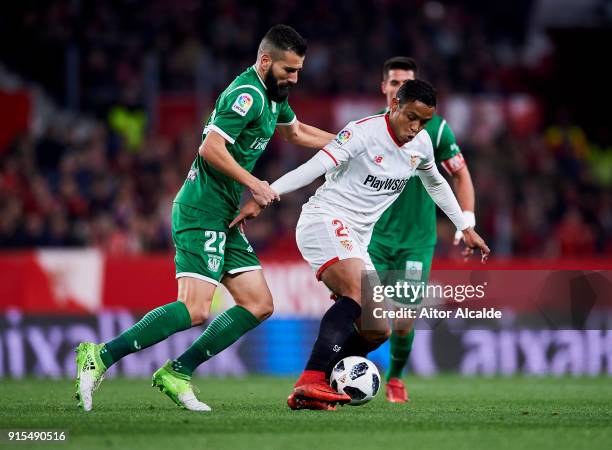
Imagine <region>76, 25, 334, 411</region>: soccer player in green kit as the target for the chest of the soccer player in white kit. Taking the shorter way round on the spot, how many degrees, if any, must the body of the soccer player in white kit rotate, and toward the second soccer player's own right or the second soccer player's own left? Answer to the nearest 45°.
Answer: approximately 135° to the second soccer player's own right

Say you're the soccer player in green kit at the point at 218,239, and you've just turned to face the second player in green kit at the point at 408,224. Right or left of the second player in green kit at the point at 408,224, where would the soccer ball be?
right

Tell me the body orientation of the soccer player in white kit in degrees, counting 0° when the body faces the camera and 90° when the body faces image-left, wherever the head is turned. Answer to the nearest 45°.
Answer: approximately 315°

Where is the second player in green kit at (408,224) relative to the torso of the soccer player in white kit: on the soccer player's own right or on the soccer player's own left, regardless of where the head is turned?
on the soccer player's own left
